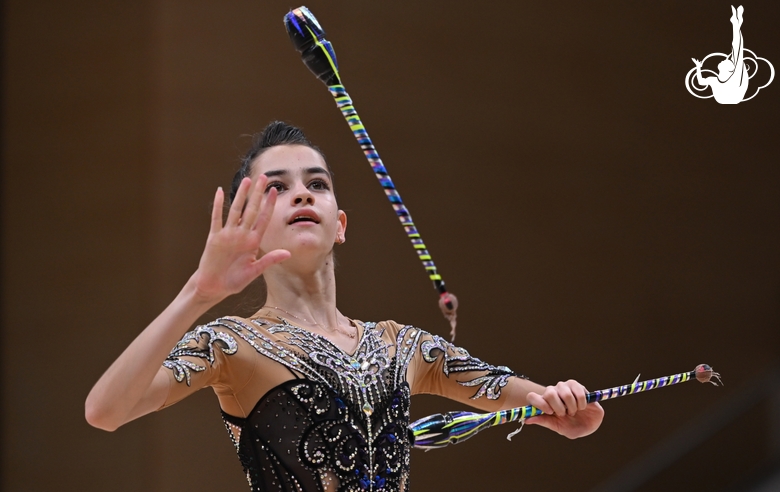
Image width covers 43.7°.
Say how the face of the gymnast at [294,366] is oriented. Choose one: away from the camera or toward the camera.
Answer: toward the camera
